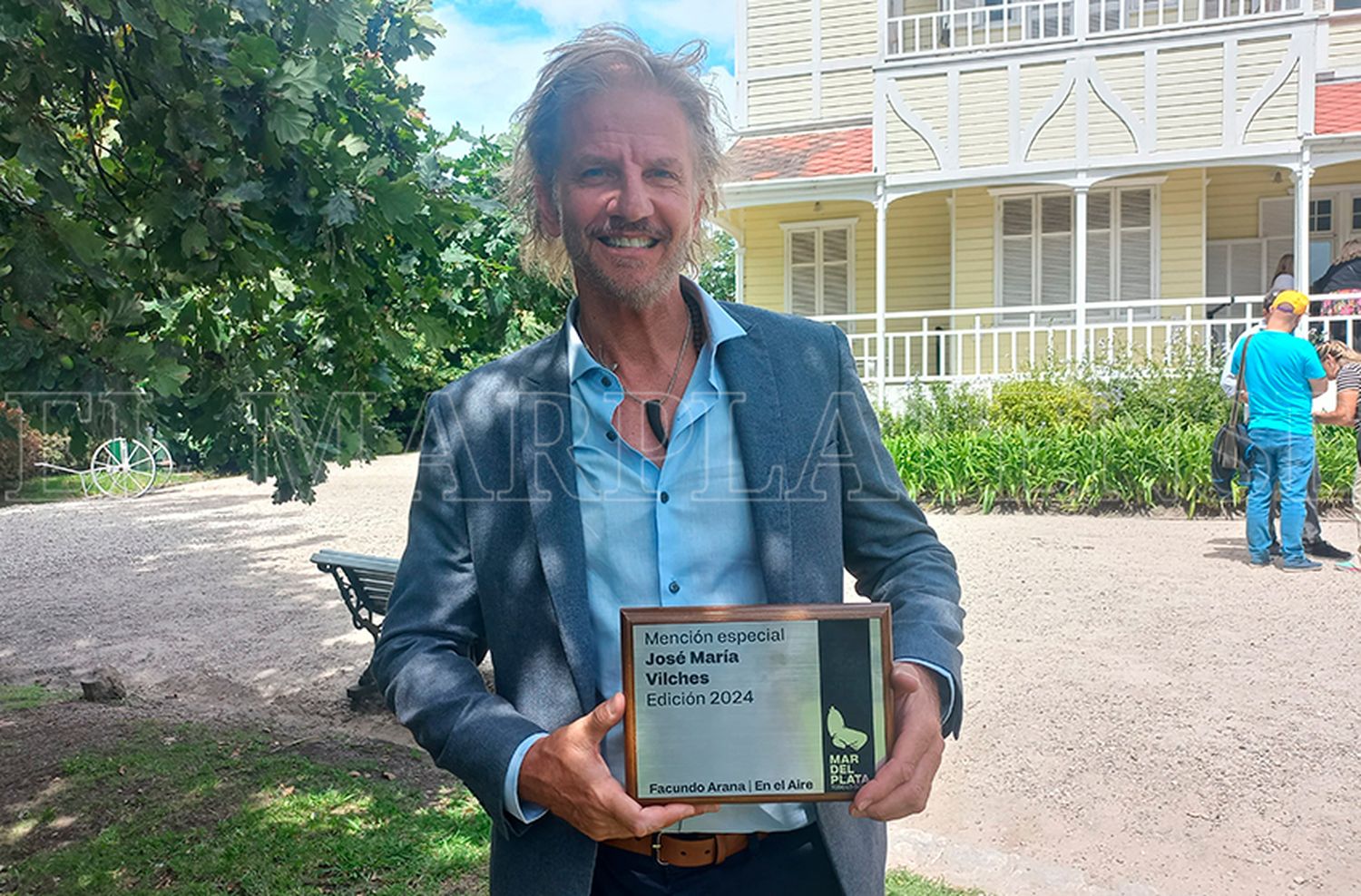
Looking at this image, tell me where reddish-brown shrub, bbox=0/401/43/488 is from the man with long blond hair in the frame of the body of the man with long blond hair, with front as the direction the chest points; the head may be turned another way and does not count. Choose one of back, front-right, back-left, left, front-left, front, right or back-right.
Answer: back-right

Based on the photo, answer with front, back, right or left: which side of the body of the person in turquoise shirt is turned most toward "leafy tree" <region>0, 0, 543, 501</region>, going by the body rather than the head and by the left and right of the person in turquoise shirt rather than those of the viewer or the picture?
back

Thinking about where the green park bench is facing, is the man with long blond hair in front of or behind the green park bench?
in front

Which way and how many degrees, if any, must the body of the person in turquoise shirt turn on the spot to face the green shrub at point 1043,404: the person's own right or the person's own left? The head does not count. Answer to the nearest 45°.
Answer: approximately 90° to the person's own left

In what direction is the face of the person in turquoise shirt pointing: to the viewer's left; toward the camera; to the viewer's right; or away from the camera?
away from the camera

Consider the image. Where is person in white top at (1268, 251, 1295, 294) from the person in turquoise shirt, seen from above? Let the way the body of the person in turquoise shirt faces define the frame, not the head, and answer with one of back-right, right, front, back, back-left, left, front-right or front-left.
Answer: front-left

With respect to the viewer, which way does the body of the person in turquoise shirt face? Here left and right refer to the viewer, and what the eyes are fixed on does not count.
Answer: facing away from the viewer and to the right of the viewer

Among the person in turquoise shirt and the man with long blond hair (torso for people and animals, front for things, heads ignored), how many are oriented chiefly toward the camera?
1
